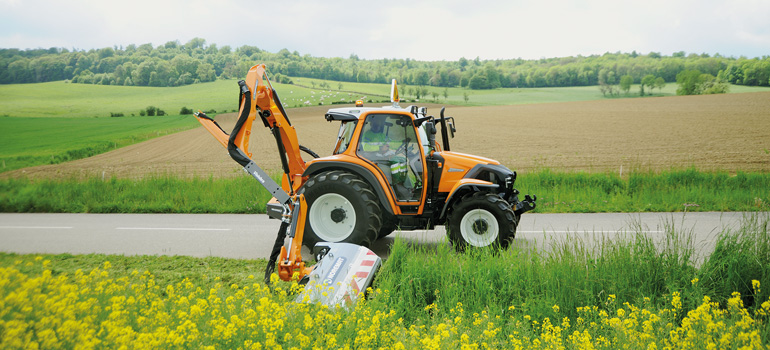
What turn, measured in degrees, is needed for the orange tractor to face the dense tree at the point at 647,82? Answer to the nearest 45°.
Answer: approximately 45° to its left

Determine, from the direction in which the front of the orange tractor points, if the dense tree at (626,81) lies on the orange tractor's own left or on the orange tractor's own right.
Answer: on the orange tractor's own left

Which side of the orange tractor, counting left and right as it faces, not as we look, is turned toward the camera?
right
